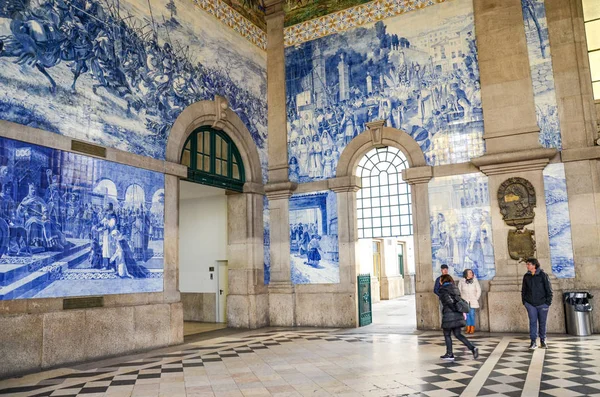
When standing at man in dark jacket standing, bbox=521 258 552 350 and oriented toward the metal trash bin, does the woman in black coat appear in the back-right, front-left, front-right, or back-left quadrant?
back-left

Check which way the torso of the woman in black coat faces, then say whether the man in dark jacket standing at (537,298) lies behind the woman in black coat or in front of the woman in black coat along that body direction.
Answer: behind

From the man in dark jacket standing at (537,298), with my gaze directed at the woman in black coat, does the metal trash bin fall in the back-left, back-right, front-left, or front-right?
back-right
